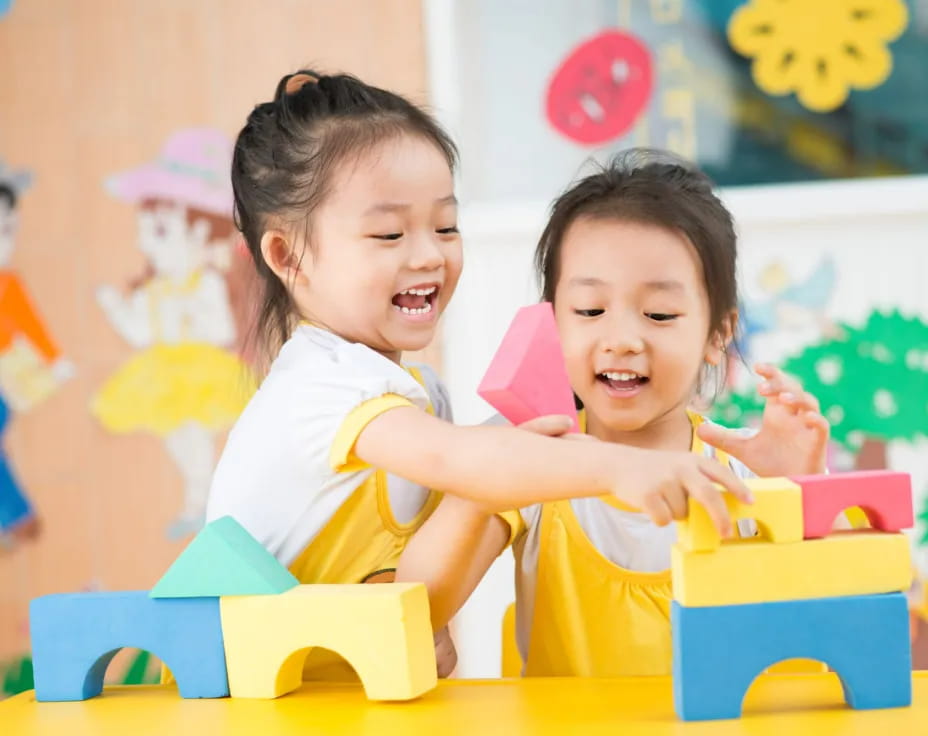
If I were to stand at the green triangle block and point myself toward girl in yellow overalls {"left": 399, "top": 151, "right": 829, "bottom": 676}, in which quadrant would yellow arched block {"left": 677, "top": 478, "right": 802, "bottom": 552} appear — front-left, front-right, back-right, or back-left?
front-right

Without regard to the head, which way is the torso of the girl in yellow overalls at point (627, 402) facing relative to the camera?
toward the camera

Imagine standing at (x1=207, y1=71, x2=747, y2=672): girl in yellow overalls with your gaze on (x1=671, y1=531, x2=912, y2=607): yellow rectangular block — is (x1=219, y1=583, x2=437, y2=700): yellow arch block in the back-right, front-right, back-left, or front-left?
front-right

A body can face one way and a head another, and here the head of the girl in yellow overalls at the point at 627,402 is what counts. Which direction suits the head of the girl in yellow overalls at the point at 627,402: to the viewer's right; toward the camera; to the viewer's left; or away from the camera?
toward the camera

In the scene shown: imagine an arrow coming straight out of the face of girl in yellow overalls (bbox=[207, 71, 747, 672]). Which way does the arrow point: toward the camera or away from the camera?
toward the camera
